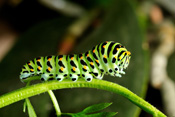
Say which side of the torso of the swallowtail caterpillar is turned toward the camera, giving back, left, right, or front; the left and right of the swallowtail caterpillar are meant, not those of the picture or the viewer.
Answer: right
